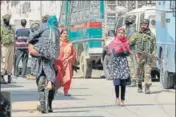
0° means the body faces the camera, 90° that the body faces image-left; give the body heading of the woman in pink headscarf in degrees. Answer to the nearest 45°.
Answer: approximately 0°

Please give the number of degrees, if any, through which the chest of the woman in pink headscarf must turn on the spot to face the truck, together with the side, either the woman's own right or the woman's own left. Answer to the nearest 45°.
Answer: approximately 180°

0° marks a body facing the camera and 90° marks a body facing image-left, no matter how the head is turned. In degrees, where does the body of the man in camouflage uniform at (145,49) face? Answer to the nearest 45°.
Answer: approximately 0°
